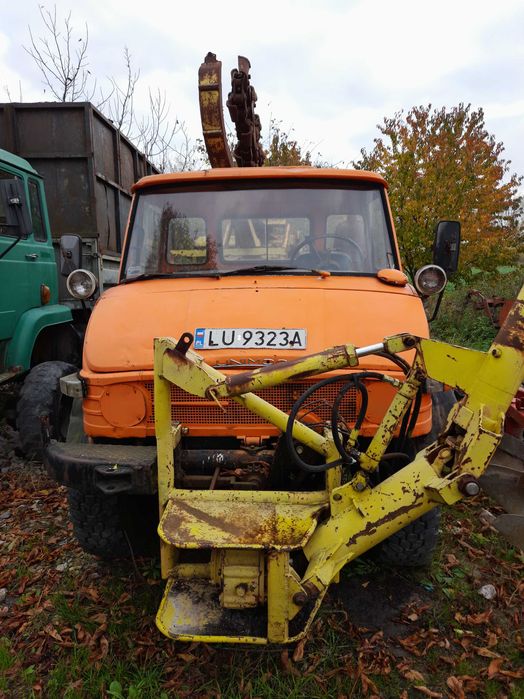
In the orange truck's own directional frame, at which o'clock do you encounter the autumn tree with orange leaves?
The autumn tree with orange leaves is roughly at 7 o'clock from the orange truck.

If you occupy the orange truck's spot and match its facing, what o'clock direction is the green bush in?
The green bush is roughly at 7 o'clock from the orange truck.

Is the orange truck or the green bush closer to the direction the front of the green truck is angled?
the orange truck

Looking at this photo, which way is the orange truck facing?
toward the camera

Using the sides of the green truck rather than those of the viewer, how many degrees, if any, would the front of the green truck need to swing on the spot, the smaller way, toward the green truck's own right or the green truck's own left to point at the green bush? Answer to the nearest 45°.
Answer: approximately 135° to the green truck's own left

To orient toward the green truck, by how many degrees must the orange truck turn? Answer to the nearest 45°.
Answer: approximately 135° to its right

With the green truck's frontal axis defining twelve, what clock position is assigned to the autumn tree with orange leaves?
The autumn tree with orange leaves is roughly at 7 o'clock from the green truck.

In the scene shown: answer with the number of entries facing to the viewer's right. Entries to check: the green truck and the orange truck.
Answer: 0
